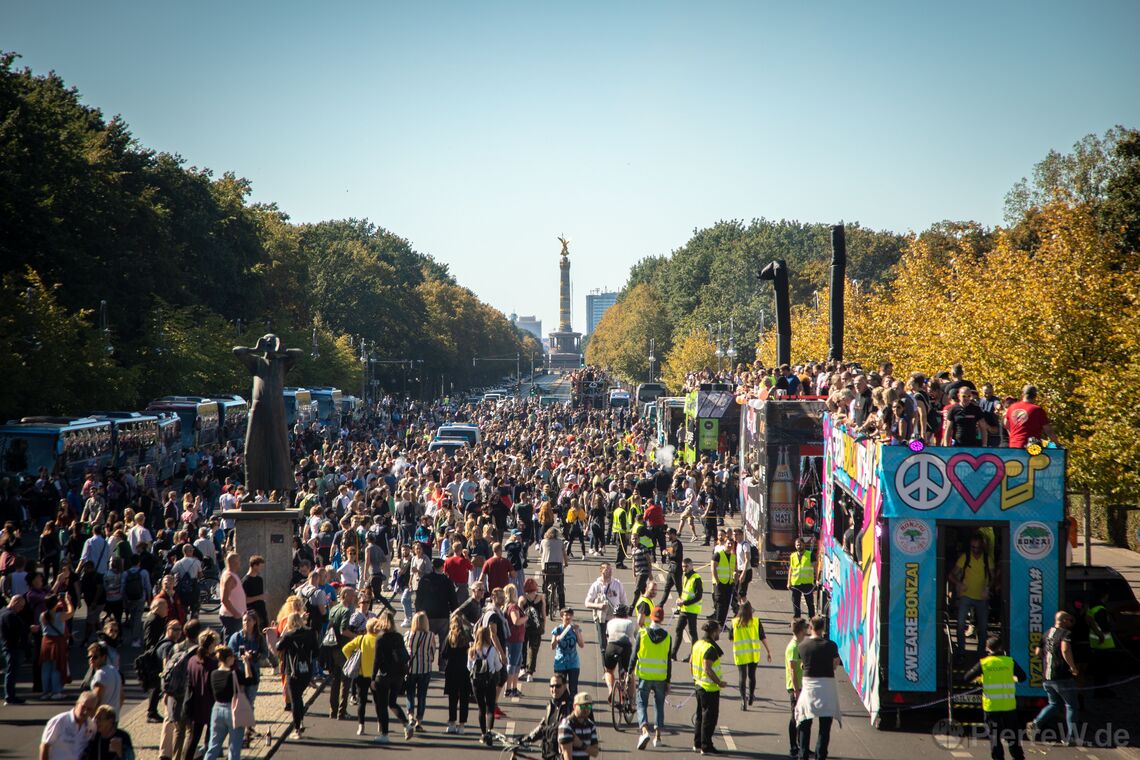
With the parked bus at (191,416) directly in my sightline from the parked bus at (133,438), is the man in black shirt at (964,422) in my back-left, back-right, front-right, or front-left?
back-right

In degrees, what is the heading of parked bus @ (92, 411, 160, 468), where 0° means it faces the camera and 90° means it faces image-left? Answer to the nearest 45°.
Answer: approximately 45°

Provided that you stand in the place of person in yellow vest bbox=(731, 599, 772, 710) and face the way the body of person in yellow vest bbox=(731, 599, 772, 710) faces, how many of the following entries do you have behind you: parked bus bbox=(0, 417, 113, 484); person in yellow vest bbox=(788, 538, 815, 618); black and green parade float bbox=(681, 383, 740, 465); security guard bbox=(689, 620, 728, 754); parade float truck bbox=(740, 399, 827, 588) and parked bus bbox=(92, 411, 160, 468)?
1

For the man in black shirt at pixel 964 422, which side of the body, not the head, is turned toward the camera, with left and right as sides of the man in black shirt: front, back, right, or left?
front

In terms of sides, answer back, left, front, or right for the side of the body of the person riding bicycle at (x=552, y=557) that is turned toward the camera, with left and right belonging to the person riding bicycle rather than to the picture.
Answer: back

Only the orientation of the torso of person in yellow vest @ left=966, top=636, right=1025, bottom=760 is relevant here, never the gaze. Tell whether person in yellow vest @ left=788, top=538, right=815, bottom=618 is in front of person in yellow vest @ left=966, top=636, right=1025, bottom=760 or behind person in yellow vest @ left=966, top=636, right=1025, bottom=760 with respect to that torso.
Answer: in front

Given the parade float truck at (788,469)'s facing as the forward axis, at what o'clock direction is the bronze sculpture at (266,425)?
The bronze sculpture is roughly at 8 o'clock from the parade float truck.

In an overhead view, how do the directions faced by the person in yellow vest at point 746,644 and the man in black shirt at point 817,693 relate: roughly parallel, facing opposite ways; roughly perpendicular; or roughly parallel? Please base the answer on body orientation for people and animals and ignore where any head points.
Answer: roughly parallel

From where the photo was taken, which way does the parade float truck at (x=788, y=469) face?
away from the camera

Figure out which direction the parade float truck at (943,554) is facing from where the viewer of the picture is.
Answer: facing away from the viewer

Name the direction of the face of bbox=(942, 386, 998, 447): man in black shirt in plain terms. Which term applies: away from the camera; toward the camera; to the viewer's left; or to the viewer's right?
toward the camera

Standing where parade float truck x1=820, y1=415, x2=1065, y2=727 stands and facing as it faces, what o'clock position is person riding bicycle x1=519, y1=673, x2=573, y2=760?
The person riding bicycle is roughly at 8 o'clock from the parade float truck.

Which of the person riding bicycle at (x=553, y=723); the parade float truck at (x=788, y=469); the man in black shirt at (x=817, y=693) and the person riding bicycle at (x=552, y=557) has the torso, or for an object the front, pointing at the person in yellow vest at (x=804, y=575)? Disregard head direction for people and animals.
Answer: the man in black shirt

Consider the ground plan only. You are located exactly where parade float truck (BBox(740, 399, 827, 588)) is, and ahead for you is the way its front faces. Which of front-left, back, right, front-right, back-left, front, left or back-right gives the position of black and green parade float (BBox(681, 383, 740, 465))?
front

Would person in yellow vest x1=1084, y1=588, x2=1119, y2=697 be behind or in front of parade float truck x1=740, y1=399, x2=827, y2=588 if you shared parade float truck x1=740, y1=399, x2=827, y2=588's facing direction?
behind

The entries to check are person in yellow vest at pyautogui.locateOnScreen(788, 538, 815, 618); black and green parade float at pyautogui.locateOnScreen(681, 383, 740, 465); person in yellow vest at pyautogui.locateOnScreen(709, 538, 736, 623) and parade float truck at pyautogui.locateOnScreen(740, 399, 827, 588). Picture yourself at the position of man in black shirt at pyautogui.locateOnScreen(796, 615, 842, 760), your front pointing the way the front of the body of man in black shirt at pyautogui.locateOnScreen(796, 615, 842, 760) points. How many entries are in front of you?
4
